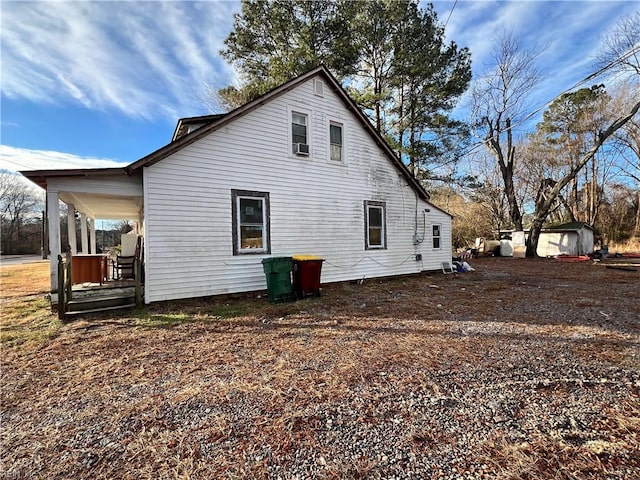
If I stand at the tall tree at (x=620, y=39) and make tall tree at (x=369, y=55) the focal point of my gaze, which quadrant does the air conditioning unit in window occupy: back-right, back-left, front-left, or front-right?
front-left

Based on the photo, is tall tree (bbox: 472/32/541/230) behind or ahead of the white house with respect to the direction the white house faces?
behind

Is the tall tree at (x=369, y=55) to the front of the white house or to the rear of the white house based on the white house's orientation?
to the rear

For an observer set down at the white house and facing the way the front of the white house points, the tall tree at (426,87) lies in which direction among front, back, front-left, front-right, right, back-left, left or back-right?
back

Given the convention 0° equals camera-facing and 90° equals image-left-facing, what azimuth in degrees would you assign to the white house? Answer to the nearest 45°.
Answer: approximately 45°

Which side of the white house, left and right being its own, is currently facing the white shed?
back

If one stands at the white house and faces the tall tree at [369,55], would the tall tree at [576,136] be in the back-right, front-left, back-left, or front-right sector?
front-right
